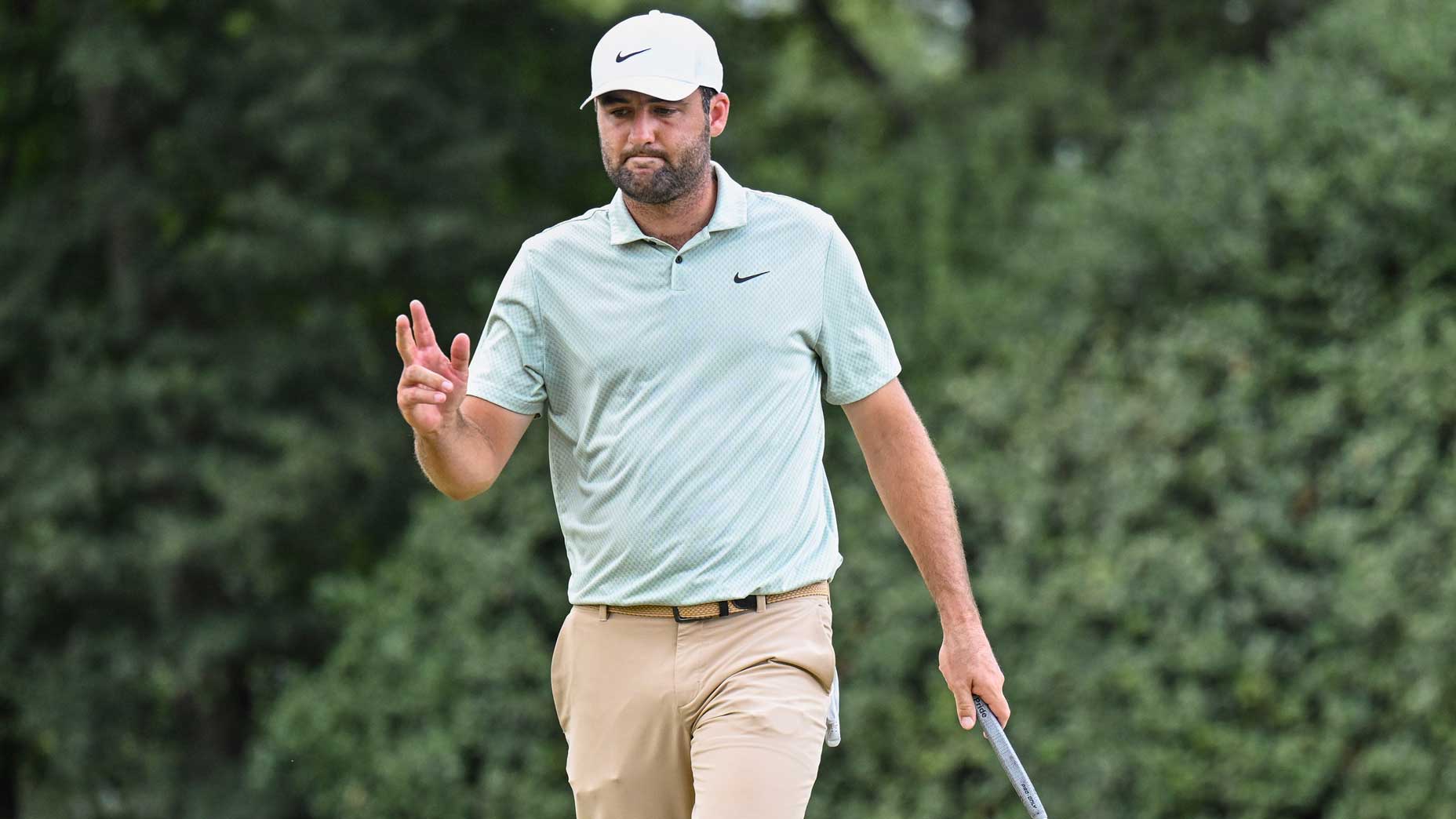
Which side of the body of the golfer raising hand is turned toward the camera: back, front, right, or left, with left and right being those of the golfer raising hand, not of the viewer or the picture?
front
